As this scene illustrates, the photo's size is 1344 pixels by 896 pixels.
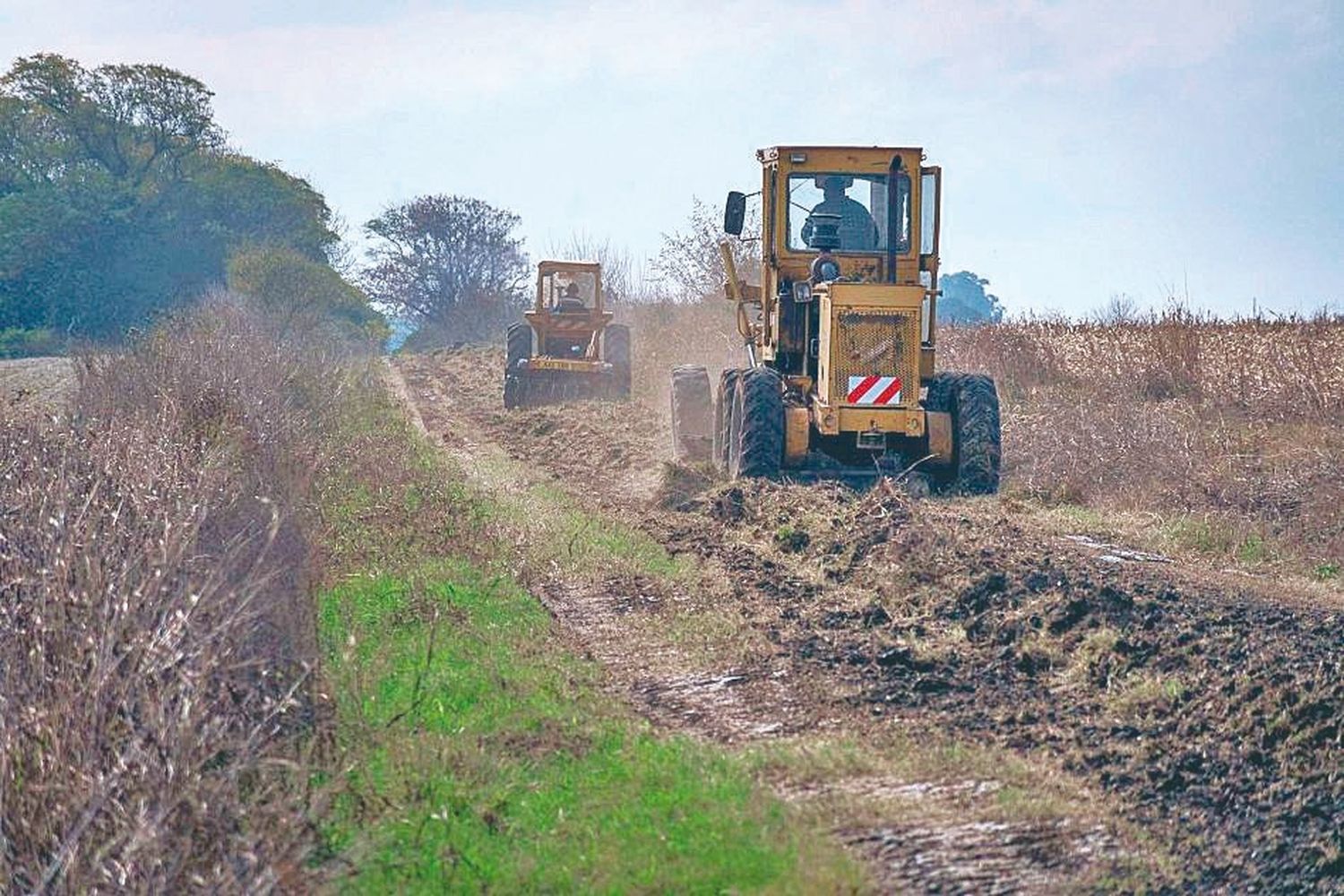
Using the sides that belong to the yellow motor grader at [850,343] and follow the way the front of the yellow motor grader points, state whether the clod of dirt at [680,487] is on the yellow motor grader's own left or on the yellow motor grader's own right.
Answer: on the yellow motor grader's own left

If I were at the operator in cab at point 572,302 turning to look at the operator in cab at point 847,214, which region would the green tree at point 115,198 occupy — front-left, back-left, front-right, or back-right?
back-right

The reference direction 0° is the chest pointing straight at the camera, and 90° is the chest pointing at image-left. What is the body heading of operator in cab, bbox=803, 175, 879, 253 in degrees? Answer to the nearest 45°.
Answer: approximately 180°

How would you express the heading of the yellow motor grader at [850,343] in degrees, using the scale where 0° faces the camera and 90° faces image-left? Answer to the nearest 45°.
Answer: approximately 180°

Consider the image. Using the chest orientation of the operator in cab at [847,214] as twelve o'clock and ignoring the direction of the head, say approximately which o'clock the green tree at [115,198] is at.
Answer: The green tree is roughly at 11 o'clock from the operator in cab.
